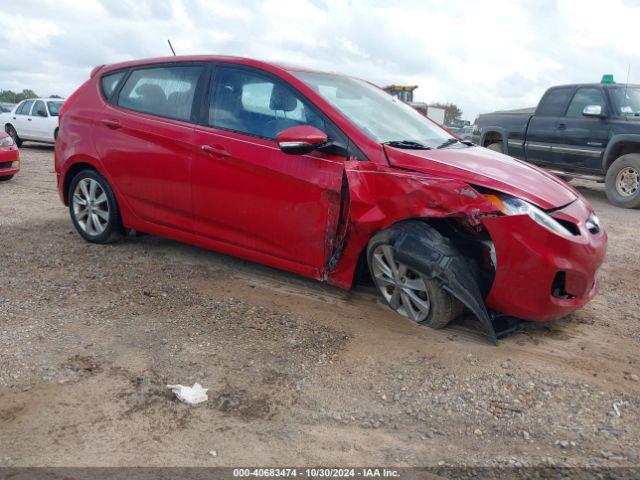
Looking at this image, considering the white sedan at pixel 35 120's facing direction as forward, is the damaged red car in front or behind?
in front

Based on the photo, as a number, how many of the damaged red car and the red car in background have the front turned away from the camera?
0

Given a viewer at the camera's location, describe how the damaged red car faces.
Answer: facing the viewer and to the right of the viewer

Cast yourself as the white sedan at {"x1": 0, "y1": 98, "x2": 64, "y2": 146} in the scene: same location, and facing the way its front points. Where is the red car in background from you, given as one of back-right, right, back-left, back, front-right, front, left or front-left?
front-right

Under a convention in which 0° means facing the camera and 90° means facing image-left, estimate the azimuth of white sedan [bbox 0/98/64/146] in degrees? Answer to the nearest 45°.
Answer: approximately 315°

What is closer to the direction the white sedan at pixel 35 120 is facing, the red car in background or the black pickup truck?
the black pickup truck

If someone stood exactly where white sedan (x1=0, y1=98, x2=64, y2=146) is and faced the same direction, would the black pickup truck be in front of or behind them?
in front

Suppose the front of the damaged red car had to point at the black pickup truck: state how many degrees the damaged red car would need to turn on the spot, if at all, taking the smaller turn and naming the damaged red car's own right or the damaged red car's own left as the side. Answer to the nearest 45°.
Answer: approximately 90° to the damaged red car's own left

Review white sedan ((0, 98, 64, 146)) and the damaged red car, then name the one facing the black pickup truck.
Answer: the white sedan

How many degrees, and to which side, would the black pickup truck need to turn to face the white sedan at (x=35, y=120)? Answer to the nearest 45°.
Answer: approximately 135° to its right
